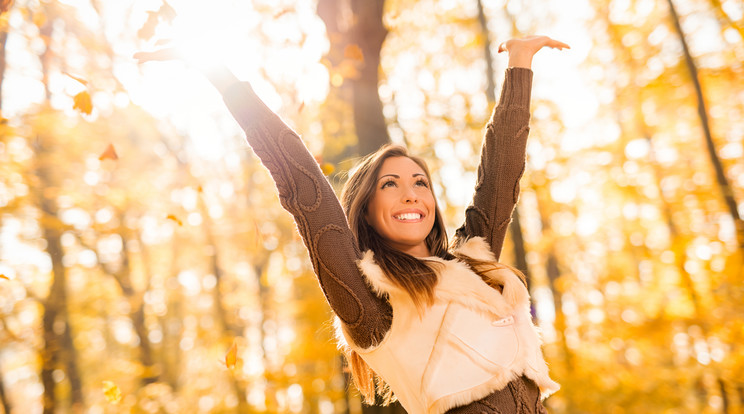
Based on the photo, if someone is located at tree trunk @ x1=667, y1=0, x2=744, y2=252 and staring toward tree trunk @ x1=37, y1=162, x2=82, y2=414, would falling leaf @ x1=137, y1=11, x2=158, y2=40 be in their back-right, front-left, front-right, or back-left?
front-left

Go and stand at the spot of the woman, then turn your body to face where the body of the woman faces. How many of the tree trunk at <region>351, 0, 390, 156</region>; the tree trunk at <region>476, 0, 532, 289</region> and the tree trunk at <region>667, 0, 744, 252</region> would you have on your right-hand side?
0

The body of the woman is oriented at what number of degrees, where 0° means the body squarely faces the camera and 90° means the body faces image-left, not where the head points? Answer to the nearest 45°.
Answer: approximately 315°

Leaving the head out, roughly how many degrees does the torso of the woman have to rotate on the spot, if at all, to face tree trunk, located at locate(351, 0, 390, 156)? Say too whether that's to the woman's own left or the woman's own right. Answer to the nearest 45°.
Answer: approximately 135° to the woman's own left

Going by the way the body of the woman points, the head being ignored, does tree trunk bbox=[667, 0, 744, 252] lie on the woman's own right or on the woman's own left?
on the woman's own left

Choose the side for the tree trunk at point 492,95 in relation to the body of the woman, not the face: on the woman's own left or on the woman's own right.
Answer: on the woman's own left

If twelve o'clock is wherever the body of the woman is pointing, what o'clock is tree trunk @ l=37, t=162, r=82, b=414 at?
The tree trunk is roughly at 6 o'clock from the woman.
